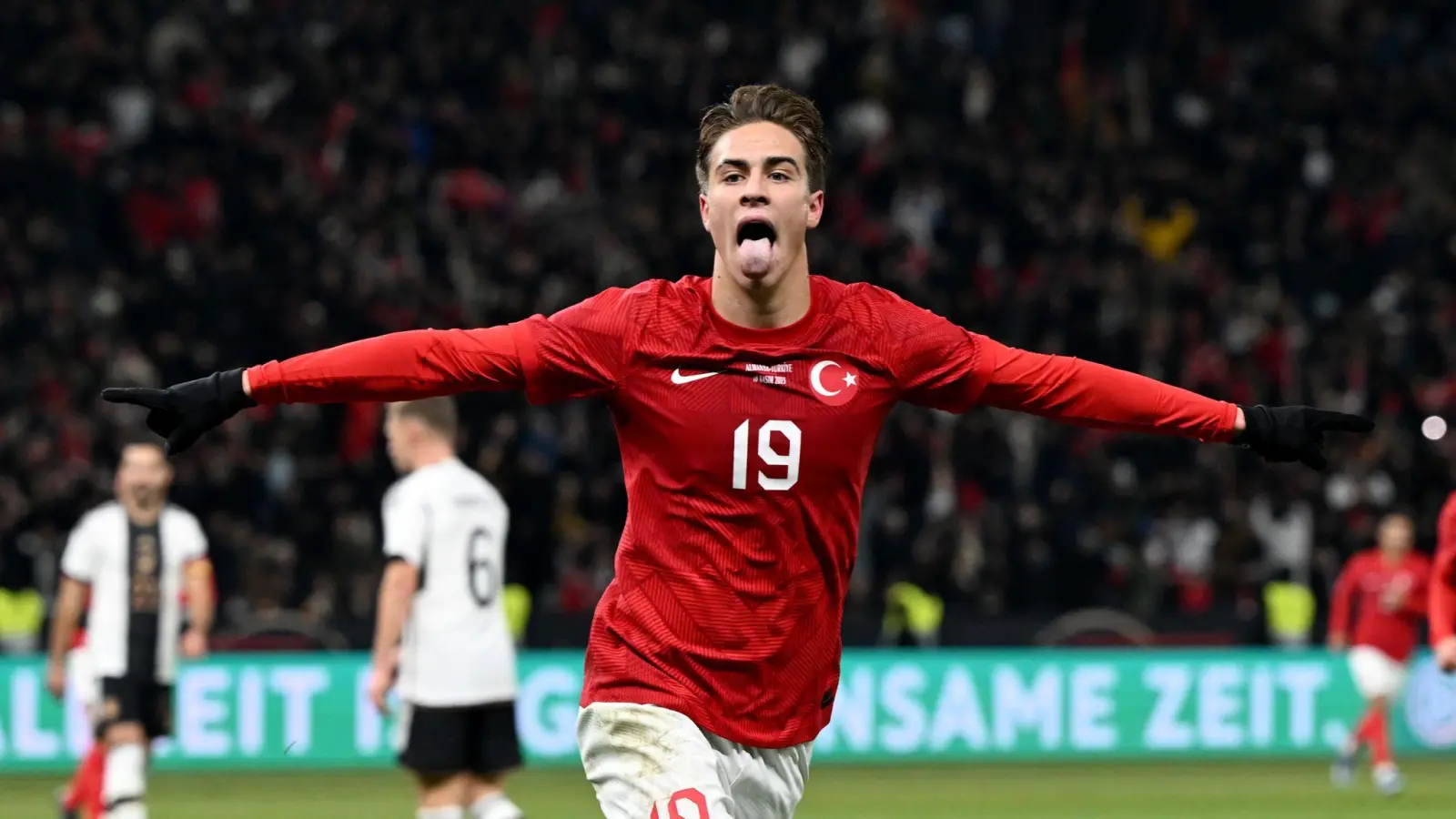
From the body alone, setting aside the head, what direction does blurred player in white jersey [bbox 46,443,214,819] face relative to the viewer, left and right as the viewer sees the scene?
facing the viewer

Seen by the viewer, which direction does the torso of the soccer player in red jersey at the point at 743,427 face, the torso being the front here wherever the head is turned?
toward the camera

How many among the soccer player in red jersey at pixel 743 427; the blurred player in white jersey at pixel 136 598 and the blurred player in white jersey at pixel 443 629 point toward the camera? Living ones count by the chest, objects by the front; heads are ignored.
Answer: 2

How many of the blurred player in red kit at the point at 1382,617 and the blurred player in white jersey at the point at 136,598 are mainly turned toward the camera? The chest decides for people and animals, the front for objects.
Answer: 2

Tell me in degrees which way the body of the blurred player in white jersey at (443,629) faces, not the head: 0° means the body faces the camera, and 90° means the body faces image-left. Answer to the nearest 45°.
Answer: approximately 135°

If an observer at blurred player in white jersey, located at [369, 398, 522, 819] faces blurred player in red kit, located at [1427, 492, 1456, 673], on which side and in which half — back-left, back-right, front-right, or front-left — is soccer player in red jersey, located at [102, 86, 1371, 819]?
back-right

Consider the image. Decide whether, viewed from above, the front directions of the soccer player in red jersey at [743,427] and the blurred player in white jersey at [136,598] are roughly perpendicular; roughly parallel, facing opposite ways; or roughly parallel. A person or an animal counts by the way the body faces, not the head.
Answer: roughly parallel

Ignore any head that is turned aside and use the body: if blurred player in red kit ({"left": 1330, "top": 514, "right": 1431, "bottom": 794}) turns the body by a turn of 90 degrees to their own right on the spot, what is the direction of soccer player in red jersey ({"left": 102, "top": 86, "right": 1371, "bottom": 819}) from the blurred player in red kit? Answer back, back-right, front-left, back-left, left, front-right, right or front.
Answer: left

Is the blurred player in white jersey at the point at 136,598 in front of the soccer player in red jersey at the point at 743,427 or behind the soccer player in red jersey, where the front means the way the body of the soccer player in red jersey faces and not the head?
behind
